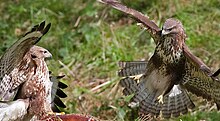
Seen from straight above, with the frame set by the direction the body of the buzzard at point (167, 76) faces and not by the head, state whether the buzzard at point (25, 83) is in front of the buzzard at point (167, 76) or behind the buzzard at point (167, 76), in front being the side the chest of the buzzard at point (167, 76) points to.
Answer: in front

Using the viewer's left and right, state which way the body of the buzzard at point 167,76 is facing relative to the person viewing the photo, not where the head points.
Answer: facing the viewer and to the left of the viewer
